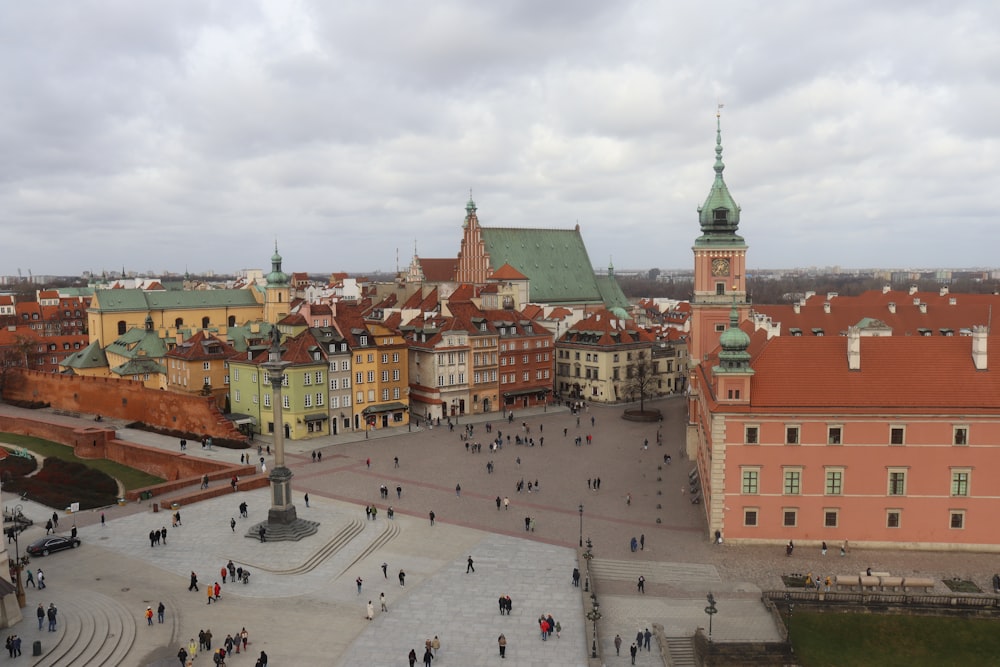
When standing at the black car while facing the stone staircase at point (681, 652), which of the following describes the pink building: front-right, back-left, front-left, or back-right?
front-left

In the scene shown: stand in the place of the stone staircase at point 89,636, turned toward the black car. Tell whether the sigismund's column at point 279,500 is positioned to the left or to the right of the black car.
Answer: right

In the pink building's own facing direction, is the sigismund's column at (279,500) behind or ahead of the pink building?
ahead

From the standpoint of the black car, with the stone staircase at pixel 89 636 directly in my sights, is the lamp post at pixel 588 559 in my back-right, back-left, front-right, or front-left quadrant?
front-left

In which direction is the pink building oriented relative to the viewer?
to the viewer's left

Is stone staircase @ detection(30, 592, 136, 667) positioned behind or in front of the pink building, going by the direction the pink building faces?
in front

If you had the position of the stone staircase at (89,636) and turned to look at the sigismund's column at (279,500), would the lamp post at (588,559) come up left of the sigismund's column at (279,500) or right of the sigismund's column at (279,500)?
right

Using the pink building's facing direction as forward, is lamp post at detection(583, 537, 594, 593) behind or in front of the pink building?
in front

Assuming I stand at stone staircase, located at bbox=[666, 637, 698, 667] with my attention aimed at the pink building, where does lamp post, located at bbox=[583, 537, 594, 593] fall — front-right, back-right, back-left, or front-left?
front-left

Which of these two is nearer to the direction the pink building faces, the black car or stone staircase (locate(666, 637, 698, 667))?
the black car
